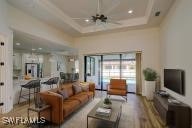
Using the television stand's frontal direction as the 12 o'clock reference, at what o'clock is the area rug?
The area rug is roughly at 1 o'clock from the television stand.

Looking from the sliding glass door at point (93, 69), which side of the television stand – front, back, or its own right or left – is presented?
right

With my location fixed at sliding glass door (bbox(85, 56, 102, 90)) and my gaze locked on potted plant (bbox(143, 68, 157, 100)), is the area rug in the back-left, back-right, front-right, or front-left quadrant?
front-right

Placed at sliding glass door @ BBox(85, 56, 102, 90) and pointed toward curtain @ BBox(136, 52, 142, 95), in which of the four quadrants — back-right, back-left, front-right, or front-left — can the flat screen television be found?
front-right

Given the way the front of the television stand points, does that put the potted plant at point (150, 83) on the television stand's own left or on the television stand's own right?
on the television stand's own right

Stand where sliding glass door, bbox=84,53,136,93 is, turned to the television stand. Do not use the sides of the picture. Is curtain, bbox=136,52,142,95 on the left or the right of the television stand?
left

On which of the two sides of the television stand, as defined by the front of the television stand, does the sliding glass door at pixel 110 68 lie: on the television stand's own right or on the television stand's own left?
on the television stand's own right

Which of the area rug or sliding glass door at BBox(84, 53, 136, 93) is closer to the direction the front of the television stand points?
the area rug

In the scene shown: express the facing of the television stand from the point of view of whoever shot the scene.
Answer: facing the viewer and to the left of the viewer

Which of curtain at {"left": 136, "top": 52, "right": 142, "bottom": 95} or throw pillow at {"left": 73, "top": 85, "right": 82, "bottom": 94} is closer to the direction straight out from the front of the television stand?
the throw pillow

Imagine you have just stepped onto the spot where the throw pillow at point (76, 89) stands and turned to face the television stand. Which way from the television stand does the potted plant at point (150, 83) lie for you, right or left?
left

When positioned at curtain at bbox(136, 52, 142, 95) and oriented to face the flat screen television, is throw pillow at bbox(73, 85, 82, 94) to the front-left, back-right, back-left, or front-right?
front-right

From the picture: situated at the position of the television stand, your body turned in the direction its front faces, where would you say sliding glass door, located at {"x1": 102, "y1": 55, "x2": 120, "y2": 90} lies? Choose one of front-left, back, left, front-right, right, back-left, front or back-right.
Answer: right

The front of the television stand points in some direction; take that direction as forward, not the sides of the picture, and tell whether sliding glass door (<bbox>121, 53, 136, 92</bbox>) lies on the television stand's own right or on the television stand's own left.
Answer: on the television stand's own right

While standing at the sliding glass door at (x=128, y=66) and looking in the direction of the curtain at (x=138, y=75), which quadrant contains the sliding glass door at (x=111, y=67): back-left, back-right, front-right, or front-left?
back-right
